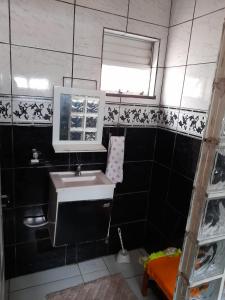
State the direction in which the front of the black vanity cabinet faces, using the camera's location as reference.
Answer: facing the viewer

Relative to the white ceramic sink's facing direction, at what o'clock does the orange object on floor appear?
The orange object on floor is roughly at 10 o'clock from the white ceramic sink.

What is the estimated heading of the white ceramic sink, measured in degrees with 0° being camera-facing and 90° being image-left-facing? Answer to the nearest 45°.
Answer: approximately 0°
